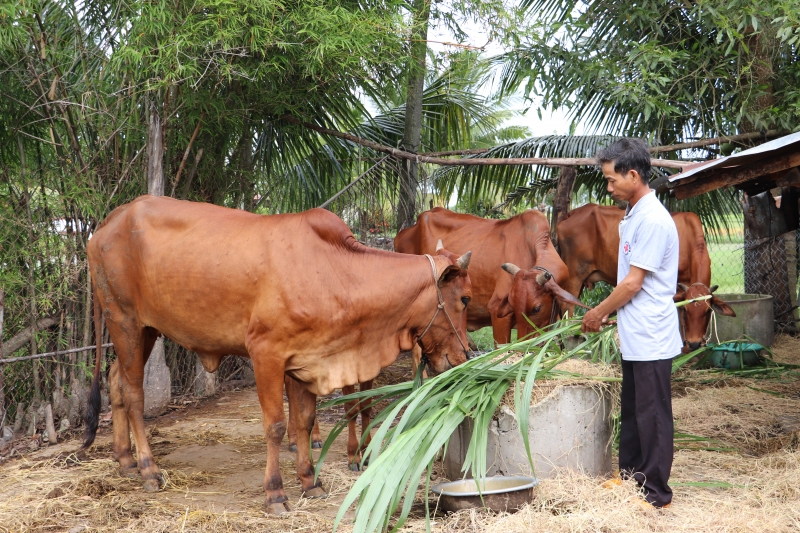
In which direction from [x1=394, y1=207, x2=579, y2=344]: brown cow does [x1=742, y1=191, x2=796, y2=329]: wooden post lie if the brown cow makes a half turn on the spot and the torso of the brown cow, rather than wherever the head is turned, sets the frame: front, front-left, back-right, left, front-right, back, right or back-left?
right

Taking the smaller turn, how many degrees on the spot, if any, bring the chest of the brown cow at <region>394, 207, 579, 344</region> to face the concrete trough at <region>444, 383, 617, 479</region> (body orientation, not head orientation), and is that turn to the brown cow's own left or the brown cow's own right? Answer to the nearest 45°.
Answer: approximately 45° to the brown cow's own right

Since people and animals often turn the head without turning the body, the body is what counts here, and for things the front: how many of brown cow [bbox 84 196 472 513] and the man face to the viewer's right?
1

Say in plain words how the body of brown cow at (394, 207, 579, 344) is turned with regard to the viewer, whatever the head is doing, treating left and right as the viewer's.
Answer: facing the viewer and to the right of the viewer

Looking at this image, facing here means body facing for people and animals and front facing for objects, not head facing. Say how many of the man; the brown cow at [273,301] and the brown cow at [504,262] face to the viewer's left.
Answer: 1

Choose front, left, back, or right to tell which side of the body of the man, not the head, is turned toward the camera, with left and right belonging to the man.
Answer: left

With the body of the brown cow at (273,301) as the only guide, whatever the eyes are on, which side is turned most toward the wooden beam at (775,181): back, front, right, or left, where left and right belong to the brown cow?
front

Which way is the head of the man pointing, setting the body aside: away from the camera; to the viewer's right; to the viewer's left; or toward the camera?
to the viewer's left

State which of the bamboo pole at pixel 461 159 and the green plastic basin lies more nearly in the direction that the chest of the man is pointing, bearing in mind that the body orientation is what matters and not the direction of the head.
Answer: the bamboo pole

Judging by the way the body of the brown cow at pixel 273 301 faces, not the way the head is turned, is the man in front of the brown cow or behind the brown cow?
in front

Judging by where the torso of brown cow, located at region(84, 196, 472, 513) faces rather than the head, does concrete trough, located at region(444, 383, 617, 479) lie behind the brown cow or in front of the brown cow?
in front

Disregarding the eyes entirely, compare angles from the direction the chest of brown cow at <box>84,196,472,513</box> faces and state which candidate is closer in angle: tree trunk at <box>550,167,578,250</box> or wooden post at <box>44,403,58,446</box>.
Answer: the tree trunk

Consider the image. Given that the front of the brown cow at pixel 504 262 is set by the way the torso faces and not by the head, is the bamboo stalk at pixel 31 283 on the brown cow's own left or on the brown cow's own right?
on the brown cow's own right

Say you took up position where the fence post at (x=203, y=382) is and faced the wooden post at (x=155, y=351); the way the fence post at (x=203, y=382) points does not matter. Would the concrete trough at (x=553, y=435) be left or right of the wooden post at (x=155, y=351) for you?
left

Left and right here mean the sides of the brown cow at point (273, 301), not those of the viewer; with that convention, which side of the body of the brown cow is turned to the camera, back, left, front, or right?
right
